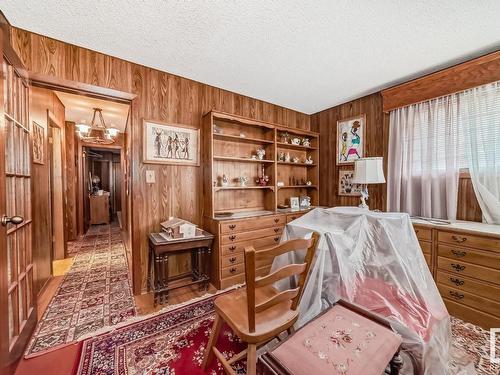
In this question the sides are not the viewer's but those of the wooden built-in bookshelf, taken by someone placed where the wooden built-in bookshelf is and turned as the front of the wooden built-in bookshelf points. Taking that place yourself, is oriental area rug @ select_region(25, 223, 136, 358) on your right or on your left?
on your right

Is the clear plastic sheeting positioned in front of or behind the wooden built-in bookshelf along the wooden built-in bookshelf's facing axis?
in front

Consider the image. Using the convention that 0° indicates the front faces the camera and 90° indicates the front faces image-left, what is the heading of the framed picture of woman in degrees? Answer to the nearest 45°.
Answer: approximately 45°

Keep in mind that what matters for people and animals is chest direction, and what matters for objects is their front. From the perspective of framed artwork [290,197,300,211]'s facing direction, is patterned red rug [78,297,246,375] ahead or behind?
ahead

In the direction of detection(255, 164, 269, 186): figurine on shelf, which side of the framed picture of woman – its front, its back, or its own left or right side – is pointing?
front

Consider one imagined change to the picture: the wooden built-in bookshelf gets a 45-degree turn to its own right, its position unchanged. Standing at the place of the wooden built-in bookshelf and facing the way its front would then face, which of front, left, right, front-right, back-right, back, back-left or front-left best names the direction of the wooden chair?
front

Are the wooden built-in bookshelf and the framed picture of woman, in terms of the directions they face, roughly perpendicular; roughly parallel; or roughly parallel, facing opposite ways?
roughly perpendicular

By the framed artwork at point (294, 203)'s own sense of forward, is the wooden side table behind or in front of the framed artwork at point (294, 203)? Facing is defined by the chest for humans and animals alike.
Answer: in front

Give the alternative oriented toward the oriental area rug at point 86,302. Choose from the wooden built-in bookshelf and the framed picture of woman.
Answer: the framed picture of woman

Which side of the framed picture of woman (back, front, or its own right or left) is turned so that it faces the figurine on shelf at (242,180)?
front

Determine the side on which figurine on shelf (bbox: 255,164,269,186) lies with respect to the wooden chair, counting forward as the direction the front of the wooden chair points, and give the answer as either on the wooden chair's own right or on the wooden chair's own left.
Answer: on the wooden chair's own right
